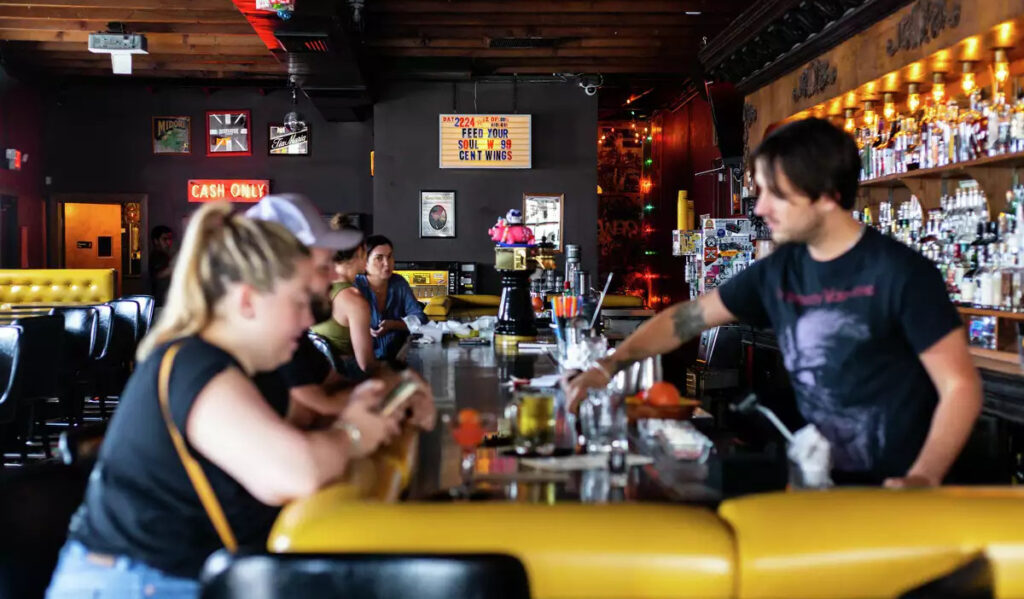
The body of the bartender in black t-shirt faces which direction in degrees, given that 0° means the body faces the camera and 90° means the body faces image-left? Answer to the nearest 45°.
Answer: approximately 45°

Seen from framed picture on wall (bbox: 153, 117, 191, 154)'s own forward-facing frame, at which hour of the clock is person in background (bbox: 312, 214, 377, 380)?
The person in background is roughly at 12 o'clock from the framed picture on wall.

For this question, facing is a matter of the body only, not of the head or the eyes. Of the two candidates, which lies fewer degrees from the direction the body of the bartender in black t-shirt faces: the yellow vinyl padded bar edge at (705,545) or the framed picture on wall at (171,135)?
the yellow vinyl padded bar edge

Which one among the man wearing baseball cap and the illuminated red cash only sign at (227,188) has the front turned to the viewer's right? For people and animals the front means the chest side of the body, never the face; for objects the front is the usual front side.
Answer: the man wearing baseball cap

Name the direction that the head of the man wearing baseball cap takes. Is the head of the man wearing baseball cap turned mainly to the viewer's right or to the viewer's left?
to the viewer's right

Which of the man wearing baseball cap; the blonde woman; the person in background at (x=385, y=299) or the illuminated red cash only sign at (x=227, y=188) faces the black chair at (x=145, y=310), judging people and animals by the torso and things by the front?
the illuminated red cash only sign

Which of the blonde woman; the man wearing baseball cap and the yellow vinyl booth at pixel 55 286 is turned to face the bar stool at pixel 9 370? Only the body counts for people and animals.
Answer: the yellow vinyl booth

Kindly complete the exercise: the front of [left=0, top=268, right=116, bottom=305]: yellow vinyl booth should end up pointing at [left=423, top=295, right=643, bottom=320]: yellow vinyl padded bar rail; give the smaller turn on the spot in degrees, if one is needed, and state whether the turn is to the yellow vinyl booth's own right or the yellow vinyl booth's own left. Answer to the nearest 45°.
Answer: approximately 45° to the yellow vinyl booth's own left

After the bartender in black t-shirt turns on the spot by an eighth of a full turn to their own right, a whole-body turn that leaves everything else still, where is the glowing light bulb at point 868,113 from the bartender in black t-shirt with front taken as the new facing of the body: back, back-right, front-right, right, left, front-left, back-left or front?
right
